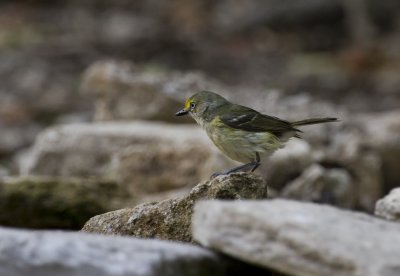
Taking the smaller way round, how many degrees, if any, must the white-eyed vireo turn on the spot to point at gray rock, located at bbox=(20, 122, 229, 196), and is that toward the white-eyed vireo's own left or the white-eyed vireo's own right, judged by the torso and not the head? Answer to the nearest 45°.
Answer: approximately 45° to the white-eyed vireo's own right

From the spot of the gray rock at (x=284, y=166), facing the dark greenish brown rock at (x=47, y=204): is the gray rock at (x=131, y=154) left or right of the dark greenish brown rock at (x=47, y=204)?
right

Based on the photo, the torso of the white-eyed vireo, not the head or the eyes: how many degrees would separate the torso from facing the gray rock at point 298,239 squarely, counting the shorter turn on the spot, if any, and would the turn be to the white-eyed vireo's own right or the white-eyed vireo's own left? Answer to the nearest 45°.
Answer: approximately 90° to the white-eyed vireo's own left

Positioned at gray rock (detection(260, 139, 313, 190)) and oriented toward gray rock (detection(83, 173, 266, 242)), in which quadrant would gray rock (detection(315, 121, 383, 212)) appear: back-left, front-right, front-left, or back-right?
back-left

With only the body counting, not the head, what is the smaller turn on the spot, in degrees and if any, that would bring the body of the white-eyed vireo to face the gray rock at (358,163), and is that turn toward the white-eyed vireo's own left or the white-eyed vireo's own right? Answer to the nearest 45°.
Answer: approximately 135° to the white-eyed vireo's own right

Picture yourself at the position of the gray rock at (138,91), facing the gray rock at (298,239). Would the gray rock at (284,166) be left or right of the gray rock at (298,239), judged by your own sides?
left

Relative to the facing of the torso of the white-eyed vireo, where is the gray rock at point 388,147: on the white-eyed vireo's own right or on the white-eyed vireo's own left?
on the white-eyed vireo's own right

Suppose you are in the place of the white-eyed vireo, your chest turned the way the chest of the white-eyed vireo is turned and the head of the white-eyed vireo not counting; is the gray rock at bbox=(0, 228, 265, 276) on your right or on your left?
on your left

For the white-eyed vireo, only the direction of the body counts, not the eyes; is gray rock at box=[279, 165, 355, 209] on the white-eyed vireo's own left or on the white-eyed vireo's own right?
on the white-eyed vireo's own right

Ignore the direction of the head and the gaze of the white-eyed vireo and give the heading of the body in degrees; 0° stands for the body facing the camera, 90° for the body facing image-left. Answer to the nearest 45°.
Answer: approximately 90°
